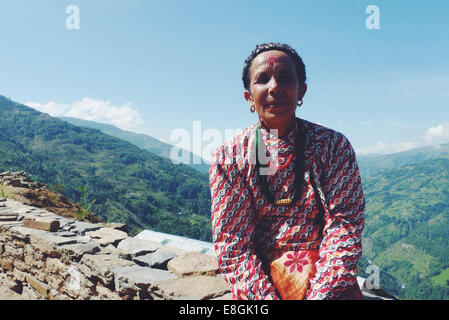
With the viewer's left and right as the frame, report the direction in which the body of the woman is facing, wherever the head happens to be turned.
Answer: facing the viewer

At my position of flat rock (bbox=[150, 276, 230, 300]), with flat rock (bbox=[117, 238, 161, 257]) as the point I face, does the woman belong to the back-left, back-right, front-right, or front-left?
back-right
